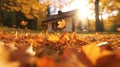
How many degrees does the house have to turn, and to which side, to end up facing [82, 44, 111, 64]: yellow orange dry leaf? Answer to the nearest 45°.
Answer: approximately 45° to its left

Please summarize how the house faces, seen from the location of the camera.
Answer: facing the viewer and to the left of the viewer

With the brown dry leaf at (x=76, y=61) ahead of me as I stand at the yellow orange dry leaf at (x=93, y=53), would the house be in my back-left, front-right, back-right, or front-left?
back-right

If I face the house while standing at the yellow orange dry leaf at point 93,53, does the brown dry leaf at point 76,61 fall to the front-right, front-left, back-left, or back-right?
back-left

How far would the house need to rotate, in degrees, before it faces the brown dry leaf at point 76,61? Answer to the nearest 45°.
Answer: approximately 45° to its left

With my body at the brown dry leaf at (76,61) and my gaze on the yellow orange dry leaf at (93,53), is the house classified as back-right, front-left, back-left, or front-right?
front-left
